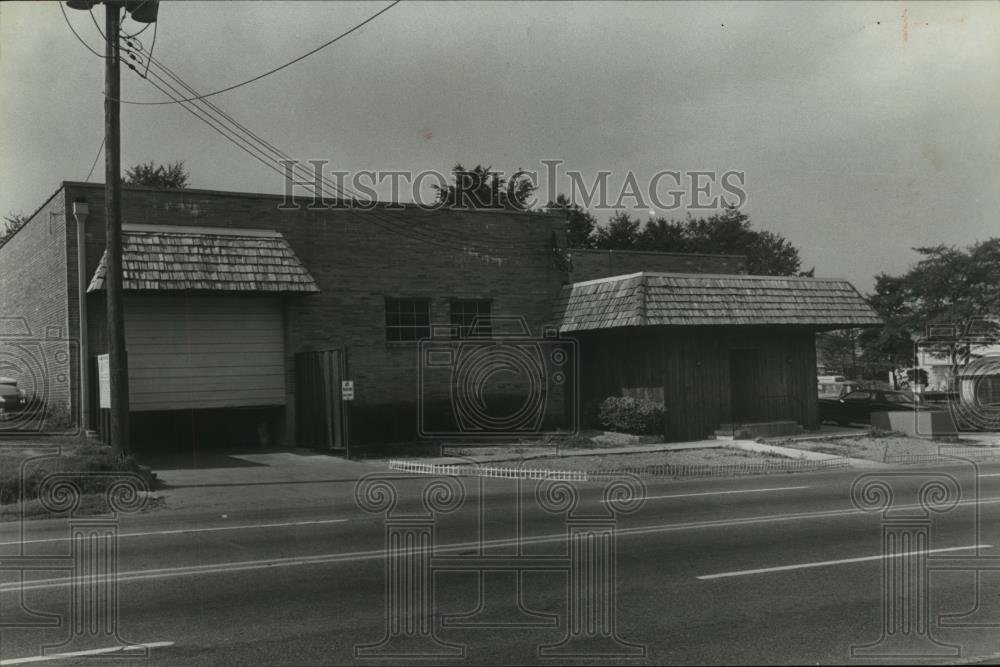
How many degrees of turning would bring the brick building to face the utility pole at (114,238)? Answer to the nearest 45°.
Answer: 0° — it already faces it

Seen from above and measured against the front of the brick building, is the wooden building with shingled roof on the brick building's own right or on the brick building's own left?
on the brick building's own left

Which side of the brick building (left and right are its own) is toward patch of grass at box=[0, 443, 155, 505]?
front

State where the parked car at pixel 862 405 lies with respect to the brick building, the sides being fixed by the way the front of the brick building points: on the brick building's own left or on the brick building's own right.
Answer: on the brick building's own left

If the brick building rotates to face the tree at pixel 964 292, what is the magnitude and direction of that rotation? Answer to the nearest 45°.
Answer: approximately 135° to its left

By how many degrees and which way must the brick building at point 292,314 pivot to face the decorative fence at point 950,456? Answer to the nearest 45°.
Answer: approximately 90° to its left

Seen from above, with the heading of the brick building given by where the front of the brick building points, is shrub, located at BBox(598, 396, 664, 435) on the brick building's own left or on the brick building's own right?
on the brick building's own left

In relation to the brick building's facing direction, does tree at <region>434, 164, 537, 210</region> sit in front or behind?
behind

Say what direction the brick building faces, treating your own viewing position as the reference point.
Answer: facing the viewer
